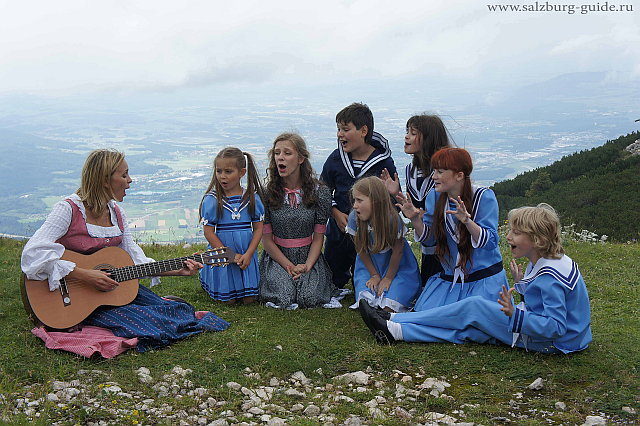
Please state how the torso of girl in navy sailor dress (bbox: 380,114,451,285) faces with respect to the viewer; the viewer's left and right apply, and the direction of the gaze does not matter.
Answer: facing the viewer and to the left of the viewer

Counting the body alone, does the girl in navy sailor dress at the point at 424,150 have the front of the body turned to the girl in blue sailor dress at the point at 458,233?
no

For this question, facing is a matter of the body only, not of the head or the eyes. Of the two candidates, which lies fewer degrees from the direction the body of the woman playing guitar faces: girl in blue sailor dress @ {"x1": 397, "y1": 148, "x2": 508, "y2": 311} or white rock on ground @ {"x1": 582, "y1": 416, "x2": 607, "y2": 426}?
the white rock on ground

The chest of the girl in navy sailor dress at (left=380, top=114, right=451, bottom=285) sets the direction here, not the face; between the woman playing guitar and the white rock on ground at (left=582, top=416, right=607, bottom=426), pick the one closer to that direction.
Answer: the woman playing guitar

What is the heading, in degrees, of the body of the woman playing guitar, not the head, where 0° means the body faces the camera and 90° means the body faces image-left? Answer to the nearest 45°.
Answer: approximately 315°

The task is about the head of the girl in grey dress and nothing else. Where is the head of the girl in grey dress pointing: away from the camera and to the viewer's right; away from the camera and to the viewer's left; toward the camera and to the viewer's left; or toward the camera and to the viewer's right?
toward the camera and to the viewer's left

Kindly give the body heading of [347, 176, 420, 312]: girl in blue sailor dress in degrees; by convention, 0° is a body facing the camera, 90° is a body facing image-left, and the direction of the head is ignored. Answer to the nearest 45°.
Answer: approximately 45°

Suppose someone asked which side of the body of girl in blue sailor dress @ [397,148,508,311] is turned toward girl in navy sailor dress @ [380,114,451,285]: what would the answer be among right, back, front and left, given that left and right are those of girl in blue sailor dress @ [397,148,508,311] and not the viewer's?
right

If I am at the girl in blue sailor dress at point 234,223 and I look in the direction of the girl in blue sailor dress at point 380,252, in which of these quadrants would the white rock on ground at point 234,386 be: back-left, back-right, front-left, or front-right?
front-right

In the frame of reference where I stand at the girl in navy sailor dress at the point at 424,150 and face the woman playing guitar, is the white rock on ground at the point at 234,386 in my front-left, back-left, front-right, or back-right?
front-left

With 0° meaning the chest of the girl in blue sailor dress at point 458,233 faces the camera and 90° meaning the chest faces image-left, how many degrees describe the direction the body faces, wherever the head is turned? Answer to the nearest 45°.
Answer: approximately 45°

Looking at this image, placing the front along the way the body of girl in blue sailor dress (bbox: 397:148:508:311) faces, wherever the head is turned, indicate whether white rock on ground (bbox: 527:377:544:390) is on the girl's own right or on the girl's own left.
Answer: on the girl's own left

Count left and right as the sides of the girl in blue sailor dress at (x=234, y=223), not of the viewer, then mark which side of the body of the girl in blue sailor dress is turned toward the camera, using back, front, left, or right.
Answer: front

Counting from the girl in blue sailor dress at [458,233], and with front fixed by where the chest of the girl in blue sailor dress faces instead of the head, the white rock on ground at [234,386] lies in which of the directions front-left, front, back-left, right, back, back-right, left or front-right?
front

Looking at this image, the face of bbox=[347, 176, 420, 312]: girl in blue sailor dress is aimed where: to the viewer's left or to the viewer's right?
to the viewer's left

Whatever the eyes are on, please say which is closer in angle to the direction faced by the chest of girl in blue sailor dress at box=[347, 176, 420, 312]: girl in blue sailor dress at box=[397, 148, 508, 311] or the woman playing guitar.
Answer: the woman playing guitar

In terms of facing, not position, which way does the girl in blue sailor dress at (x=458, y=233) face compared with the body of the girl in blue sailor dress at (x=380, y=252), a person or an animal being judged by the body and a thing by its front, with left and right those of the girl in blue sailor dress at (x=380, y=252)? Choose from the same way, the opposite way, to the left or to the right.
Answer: the same way

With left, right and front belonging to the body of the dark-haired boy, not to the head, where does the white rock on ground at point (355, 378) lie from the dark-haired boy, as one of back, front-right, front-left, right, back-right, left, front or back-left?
front-left

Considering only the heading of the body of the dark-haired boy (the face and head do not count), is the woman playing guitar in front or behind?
in front
